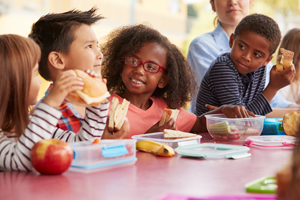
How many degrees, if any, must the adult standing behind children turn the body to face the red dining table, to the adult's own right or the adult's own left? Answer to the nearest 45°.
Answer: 0° — they already face it

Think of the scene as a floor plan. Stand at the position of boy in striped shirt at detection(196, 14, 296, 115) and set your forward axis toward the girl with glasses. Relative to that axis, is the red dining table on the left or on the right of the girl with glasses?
left

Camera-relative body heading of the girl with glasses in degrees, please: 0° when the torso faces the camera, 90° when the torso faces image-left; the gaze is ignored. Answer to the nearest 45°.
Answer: approximately 45°

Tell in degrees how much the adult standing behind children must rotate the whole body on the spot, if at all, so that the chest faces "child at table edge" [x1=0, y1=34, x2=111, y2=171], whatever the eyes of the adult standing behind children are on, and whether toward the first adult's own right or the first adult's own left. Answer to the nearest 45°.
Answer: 0° — they already face them

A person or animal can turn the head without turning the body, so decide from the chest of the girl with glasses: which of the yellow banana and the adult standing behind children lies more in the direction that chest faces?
the yellow banana

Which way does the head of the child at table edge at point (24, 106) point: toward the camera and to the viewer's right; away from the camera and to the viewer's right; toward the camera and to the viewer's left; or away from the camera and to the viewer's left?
away from the camera and to the viewer's right

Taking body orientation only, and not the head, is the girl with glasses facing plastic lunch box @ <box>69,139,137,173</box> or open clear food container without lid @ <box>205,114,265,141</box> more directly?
the plastic lunch box

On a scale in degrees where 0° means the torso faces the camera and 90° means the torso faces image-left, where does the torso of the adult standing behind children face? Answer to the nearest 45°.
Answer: approximately 0°

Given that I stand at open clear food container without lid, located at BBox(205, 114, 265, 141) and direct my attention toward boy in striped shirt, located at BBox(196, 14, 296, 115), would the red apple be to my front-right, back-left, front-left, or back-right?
back-left
